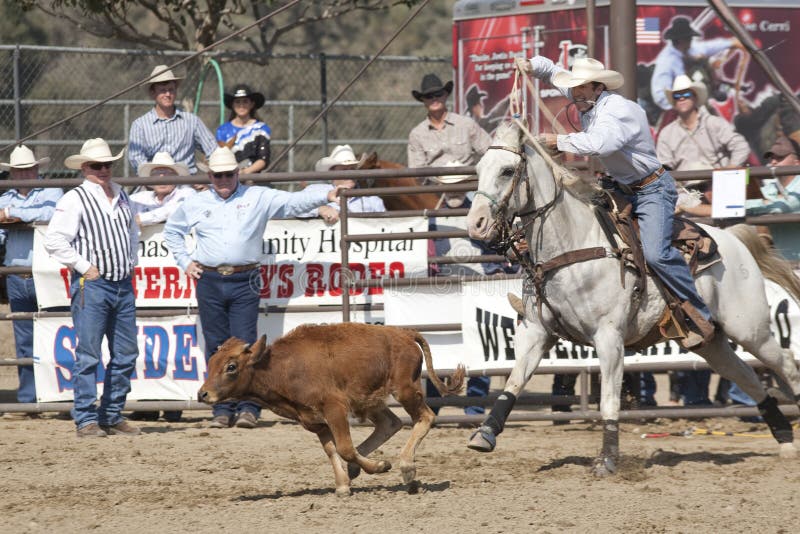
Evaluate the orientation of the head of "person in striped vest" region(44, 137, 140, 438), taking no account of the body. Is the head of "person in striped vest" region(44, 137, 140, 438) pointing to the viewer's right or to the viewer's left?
to the viewer's right

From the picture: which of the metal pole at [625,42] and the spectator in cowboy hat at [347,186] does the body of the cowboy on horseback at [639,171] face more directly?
the spectator in cowboy hat

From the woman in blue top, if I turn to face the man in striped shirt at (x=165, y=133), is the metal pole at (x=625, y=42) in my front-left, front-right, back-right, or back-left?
back-left

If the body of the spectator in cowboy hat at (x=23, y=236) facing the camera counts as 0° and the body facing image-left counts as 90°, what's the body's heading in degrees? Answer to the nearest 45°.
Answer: approximately 0°

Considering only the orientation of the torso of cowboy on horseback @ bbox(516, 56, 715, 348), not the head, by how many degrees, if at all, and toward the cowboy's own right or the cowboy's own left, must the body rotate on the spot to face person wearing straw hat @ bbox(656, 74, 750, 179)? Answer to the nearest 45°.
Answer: approximately 135° to the cowboy's own right

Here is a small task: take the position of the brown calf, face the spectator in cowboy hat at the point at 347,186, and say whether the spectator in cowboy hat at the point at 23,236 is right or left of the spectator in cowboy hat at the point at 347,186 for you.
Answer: left

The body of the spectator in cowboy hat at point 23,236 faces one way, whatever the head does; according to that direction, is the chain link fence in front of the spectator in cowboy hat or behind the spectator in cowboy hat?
behind

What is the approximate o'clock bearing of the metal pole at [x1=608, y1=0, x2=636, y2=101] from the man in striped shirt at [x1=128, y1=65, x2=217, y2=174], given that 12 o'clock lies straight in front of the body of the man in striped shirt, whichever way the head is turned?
The metal pole is roughly at 10 o'clock from the man in striped shirt.

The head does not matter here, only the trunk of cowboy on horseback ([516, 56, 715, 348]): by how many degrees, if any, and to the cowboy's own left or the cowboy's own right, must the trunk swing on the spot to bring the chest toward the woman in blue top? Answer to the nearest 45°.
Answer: approximately 90° to the cowboy's own right

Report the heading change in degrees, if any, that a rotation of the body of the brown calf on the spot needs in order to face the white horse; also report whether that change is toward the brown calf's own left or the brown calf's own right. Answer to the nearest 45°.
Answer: approximately 180°

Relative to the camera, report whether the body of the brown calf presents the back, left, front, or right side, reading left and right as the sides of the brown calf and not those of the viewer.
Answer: left

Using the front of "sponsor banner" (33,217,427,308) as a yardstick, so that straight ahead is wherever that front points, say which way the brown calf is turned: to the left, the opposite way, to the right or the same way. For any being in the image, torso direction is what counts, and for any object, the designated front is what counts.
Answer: to the right
